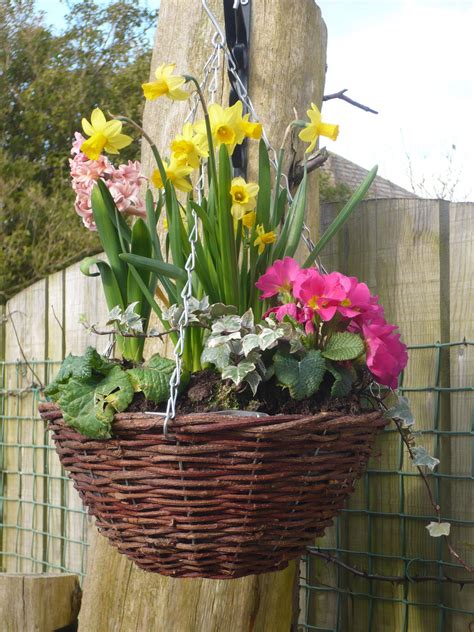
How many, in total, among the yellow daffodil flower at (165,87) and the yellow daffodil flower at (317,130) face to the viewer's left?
1

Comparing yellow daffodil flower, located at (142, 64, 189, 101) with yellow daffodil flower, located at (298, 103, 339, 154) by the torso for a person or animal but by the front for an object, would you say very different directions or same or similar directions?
very different directions

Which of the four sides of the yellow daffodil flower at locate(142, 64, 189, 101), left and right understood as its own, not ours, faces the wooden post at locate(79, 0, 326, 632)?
right

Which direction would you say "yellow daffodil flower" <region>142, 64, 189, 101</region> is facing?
to the viewer's left

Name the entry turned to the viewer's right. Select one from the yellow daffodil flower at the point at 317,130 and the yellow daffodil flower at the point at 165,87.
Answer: the yellow daffodil flower at the point at 317,130

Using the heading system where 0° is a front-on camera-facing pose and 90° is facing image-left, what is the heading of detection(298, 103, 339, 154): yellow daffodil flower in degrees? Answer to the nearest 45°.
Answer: approximately 270°

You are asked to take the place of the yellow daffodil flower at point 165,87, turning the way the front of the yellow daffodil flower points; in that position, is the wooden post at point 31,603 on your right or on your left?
on your right
